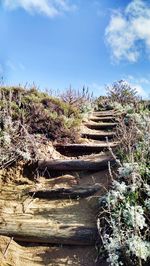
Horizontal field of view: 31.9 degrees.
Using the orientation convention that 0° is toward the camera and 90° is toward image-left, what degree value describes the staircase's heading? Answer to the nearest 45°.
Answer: approximately 0°
